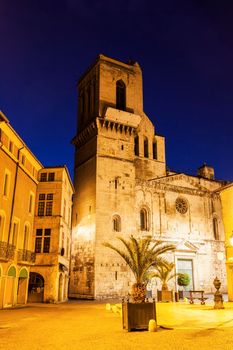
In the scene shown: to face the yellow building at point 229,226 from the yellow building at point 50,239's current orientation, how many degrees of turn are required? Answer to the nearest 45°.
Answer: approximately 45° to its left

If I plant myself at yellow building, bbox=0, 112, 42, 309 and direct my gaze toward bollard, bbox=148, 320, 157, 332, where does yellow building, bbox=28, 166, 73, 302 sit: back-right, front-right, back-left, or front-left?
back-left

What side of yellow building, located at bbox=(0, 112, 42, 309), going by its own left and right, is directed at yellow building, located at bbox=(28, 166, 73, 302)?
left

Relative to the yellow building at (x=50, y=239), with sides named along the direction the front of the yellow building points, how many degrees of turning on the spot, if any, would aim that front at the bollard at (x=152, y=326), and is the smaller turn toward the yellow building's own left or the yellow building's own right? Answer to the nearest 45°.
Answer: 0° — it already faces it
